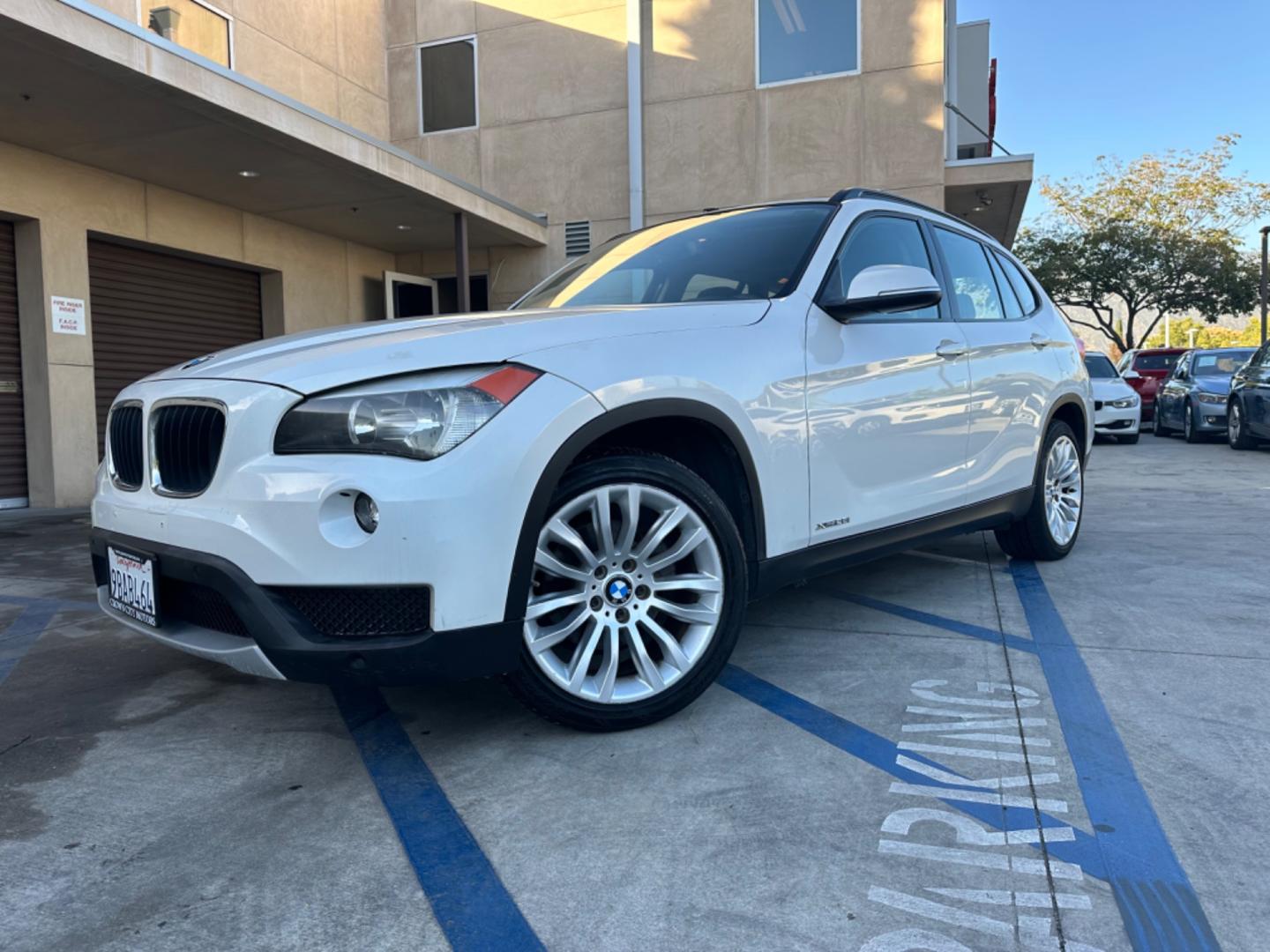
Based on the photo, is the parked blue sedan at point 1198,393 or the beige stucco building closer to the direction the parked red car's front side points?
the beige stucco building

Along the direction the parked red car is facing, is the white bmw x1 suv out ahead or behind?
ahead

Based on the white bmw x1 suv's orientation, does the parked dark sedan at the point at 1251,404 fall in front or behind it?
behind

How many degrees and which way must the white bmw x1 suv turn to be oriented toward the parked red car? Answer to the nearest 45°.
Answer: approximately 180°

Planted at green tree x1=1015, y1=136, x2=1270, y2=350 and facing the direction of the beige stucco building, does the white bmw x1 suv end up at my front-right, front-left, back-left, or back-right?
front-left

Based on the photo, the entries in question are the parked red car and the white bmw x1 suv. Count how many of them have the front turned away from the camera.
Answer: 0

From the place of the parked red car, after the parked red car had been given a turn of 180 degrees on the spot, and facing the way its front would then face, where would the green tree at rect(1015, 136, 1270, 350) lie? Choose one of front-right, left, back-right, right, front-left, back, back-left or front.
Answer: back

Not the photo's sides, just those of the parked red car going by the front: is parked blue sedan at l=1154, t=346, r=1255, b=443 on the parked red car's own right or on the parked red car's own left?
on the parked red car's own left

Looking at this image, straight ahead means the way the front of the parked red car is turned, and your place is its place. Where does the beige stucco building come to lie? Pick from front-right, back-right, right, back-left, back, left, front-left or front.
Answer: back-left

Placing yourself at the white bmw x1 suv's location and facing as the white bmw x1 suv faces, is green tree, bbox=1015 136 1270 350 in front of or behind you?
behind

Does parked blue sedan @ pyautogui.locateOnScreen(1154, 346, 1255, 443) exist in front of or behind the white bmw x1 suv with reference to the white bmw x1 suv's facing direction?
behind
